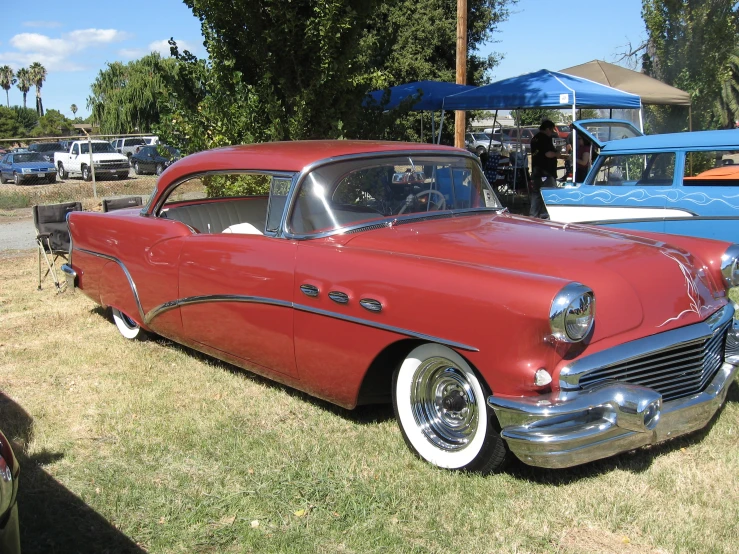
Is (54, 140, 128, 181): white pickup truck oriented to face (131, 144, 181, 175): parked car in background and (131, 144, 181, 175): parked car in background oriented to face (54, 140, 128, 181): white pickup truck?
no

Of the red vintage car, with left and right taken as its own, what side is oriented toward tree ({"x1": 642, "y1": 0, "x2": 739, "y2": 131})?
left

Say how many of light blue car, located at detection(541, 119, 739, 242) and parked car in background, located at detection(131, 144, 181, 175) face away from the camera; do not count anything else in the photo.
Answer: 0

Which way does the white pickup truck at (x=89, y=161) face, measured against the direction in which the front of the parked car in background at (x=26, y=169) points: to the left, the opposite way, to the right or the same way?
the same way

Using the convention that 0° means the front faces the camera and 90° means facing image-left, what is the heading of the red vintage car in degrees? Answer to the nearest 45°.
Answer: approximately 315°

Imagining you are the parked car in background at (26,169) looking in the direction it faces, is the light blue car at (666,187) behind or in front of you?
in front

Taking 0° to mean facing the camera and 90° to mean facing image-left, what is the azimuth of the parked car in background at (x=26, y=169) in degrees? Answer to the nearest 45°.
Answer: approximately 315°

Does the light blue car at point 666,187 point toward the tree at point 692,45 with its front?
no

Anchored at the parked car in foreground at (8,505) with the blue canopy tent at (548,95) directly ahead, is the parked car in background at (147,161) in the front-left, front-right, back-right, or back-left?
front-left

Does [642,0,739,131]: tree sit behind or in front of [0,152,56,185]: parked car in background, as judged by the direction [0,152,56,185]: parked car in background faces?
in front

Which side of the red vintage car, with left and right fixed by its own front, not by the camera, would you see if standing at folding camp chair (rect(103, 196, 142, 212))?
back

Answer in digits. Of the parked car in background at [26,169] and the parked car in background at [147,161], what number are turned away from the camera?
0

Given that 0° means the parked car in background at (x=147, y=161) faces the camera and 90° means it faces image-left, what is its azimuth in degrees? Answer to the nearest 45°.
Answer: approximately 315°

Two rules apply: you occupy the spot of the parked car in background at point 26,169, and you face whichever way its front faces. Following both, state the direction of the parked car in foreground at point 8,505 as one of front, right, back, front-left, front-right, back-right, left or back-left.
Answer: front-right

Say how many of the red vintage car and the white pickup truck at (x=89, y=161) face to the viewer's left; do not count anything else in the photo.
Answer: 0

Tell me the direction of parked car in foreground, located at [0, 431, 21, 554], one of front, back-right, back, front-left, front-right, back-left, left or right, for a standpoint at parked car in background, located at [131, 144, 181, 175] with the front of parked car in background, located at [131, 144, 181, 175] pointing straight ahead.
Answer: front-right

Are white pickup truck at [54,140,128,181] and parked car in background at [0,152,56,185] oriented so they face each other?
no
